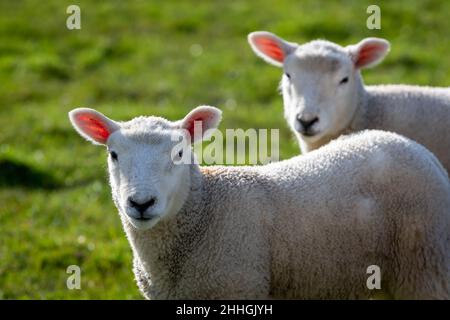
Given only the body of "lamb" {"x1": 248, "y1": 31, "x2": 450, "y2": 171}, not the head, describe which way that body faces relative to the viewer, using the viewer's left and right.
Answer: facing to the left of the viewer

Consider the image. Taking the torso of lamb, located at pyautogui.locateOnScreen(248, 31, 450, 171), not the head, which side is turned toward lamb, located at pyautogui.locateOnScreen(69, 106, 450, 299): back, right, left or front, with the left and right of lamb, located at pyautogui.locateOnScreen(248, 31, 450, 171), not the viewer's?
left

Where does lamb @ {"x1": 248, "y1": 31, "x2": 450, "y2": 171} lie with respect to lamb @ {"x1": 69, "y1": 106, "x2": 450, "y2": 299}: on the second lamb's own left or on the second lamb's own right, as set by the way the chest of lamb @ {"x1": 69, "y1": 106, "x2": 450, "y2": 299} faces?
on the second lamb's own right

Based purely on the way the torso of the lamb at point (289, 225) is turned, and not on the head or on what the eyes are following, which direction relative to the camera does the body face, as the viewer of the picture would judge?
to the viewer's left

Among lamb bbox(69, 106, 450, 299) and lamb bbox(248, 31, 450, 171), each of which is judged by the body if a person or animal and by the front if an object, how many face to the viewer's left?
2

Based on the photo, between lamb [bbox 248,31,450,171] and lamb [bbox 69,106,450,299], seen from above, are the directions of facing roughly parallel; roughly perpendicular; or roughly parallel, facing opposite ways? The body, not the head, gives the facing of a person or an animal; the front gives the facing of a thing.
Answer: roughly parallel
